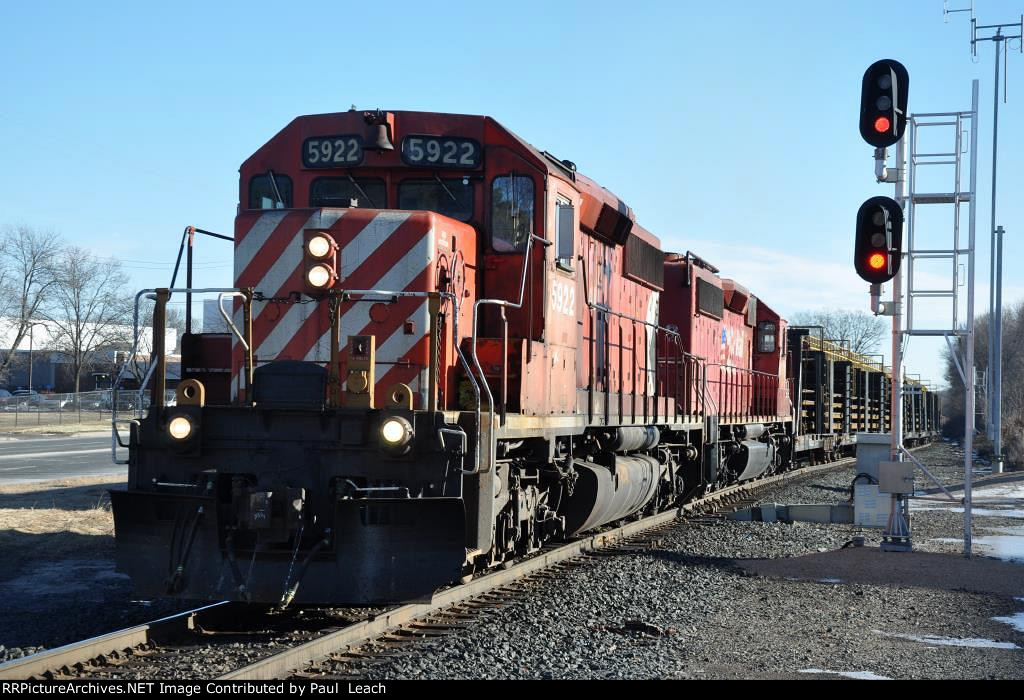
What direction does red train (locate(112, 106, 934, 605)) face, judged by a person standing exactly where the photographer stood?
facing the viewer and to the left of the viewer
